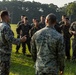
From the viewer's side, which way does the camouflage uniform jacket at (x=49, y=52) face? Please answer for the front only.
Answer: away from the camera

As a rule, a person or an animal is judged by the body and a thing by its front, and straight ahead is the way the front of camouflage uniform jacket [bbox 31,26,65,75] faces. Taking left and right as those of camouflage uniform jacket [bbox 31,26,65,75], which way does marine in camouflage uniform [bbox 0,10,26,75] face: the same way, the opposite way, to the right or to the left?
to the right

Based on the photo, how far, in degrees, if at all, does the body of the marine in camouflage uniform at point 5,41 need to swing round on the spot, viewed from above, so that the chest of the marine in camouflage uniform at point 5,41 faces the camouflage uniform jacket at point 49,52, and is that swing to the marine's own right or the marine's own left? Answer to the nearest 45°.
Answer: approximately 45° to the marine's own right

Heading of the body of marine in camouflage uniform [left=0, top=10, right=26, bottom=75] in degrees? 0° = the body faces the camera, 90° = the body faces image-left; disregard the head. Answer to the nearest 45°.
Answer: approximately 270°

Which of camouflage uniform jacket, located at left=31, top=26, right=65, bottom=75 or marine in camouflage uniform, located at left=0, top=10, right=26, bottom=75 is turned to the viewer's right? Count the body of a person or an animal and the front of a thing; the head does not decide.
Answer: marine in camouflage uniform, located at left=0, top=10, right=26, bottom=75

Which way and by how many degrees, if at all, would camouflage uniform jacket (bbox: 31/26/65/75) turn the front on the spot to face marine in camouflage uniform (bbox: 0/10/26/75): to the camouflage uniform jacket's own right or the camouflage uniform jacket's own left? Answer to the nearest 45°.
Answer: approximately 45° to the camouflage uniform jacket's own left

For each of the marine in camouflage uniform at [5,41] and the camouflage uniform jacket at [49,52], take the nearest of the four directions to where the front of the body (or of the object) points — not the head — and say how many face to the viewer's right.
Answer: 1
